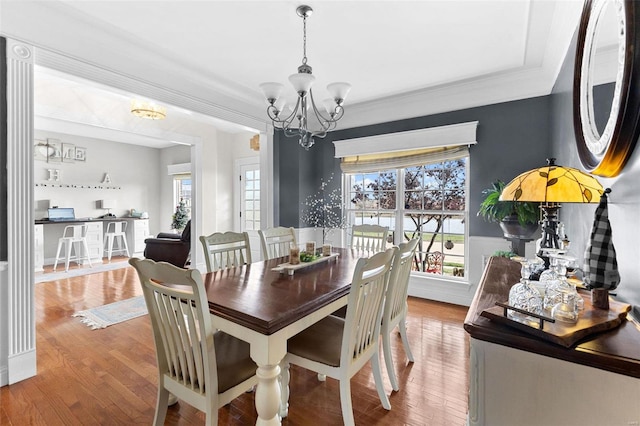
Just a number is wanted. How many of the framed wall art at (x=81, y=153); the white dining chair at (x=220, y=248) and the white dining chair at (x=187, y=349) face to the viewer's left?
0

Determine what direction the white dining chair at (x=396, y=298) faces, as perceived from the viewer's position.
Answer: facing away from the viewer and to the left of the viewer

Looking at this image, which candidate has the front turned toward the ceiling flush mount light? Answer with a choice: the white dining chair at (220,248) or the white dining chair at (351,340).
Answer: the white dining chair at (351,340)

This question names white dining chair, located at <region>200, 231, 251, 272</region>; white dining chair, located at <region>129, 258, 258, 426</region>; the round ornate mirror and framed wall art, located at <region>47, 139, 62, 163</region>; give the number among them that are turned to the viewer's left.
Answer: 1

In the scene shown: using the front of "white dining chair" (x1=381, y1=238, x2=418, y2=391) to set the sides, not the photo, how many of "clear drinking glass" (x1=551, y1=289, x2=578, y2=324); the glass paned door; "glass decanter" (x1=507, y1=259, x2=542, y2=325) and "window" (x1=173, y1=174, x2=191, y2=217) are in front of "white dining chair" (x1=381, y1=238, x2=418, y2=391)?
2

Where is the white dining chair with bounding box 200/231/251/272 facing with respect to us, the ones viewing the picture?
facing the viewer and to the right of the viewer

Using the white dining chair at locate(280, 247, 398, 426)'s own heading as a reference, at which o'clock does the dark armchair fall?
The dark armchair is roughly at 12 o'clock from the white dining chair.

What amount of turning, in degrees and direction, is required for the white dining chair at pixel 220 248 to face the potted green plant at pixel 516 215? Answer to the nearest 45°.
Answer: approximately 45° to its left

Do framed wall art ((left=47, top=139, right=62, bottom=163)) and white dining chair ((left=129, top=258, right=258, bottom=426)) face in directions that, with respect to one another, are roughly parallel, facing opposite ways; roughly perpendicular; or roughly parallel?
roughly perpendicular

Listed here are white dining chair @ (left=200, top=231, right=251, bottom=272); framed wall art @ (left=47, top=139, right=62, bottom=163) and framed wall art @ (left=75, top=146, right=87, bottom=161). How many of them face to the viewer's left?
0

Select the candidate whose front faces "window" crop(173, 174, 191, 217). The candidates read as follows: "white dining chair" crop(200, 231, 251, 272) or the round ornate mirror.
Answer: the round ornate mirror

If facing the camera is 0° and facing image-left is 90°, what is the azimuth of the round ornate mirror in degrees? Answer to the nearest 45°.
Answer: approximately 90°

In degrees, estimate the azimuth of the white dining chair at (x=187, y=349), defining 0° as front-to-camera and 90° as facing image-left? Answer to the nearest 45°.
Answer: approximately 225°

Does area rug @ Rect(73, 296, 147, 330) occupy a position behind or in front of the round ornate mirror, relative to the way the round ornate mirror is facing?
in front

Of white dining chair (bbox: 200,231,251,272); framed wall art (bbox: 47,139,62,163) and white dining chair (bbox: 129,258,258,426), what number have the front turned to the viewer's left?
0

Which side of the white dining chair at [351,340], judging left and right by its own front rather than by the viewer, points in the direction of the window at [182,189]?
front
